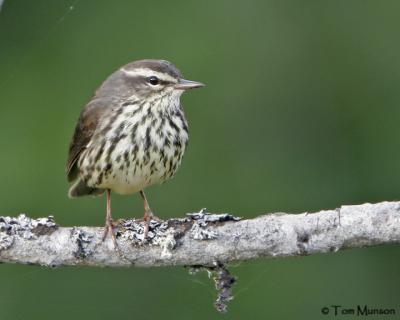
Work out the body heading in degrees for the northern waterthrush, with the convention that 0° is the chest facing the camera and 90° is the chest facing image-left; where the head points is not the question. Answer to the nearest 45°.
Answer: approximately 315°
